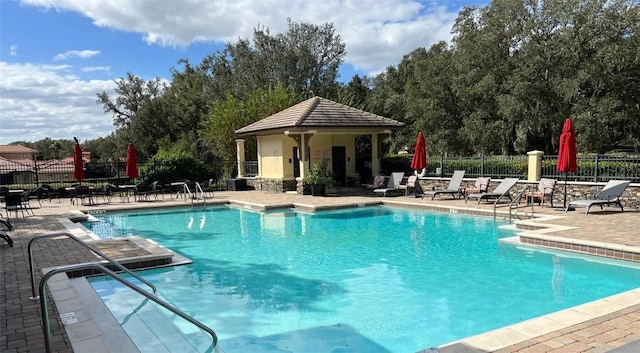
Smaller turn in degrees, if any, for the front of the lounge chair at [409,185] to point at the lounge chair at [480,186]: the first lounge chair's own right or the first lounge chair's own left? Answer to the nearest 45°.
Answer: approximately 90° to the first lounge chair's own left

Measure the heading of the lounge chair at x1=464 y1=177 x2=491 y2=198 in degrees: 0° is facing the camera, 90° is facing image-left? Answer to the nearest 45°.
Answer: approximately 45°

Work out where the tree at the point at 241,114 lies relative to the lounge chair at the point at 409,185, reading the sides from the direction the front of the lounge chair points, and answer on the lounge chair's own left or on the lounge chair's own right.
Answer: on the lounge chair's own right

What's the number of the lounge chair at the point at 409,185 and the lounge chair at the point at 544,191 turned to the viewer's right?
0

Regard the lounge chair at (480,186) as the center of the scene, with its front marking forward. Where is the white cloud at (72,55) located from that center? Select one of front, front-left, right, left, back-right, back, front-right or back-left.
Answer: front-right

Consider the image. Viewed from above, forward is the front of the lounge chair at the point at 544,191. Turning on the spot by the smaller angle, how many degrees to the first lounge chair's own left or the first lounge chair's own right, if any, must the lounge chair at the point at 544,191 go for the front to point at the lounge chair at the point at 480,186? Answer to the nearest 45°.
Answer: approximately 90° to the first lounge chair's own right

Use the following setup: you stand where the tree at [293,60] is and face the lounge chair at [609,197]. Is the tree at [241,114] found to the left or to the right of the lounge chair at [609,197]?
right

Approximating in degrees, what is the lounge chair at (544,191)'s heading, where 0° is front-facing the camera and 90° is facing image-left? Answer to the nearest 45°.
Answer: approximately 45°

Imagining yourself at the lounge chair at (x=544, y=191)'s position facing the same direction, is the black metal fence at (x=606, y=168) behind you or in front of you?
behind

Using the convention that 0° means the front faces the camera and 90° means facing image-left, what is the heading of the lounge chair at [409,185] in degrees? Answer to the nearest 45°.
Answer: approximately 45°
